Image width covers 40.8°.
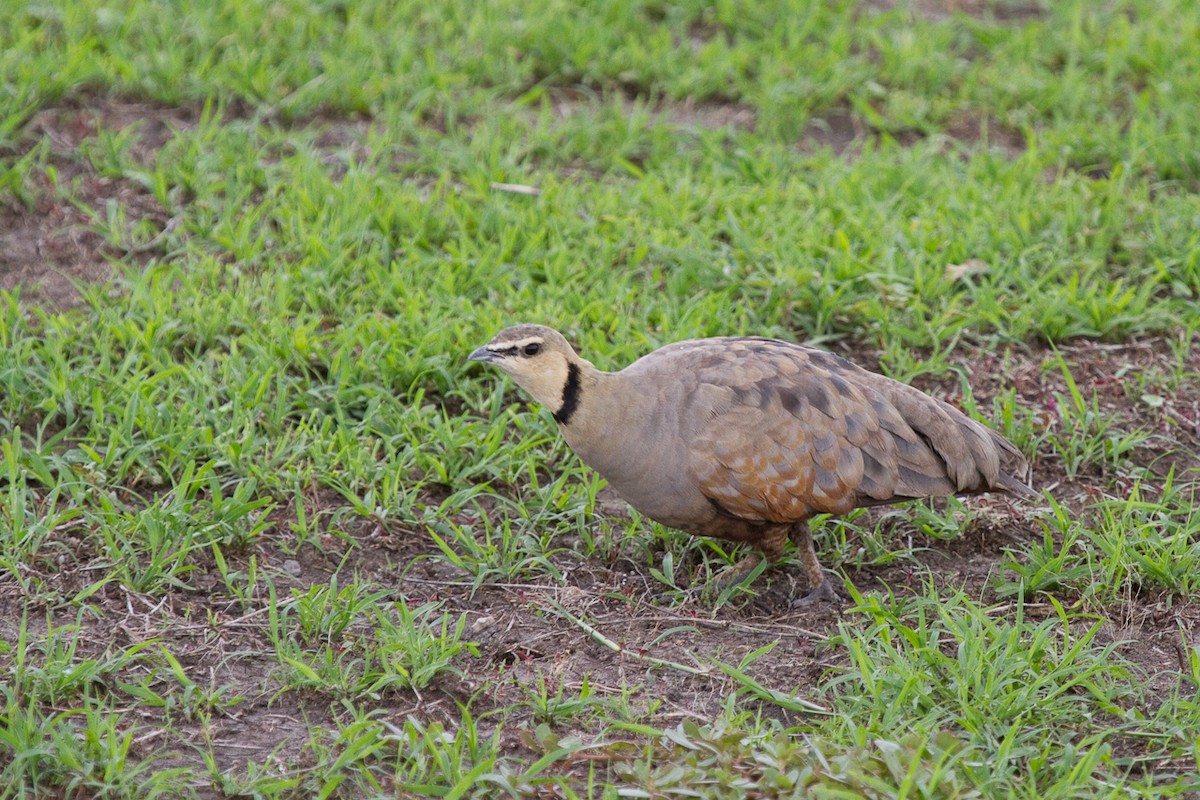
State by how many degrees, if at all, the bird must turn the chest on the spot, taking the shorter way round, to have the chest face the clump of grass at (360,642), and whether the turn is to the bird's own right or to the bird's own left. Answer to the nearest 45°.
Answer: approximately 45° to the bird's own left

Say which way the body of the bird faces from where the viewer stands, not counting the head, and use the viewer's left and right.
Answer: facing to the left of the viewer
